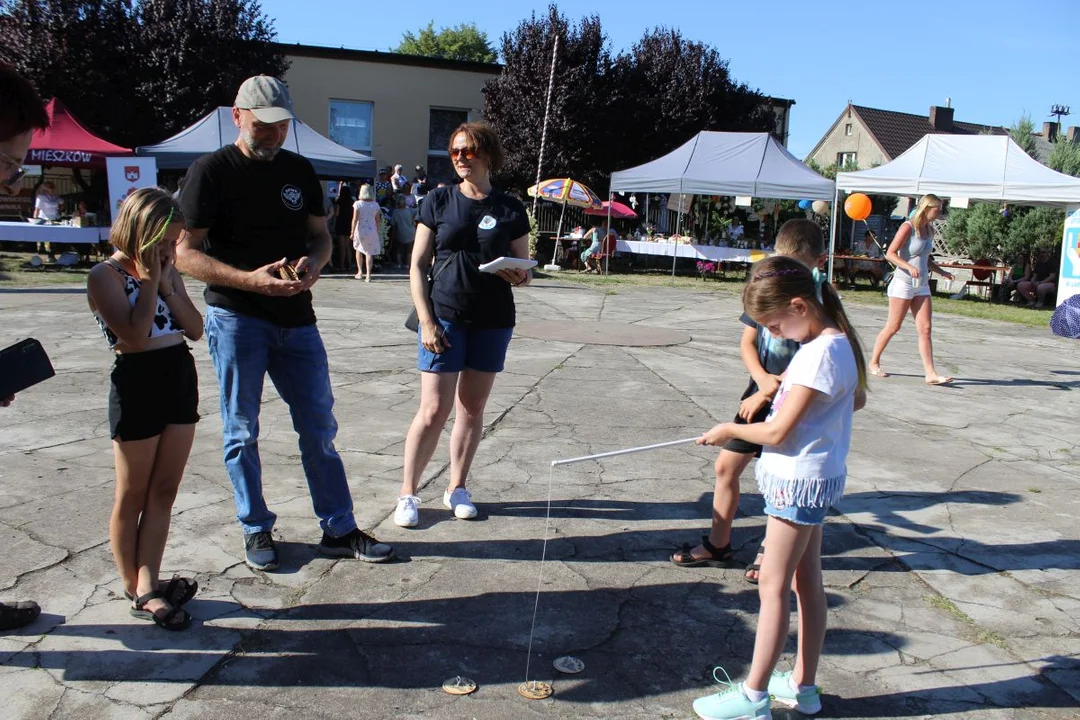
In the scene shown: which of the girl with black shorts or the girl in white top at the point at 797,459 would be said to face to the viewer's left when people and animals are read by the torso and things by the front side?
the girl in white top

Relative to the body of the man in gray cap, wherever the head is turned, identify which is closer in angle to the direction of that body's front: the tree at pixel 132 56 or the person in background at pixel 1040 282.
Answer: the person in background

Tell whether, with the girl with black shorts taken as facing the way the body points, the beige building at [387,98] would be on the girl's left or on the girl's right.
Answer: on the girl's left

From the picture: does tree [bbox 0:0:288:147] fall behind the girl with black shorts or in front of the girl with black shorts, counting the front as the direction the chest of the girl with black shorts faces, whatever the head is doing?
behind

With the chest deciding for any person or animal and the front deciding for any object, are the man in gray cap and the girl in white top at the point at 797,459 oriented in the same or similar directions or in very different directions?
very different directions

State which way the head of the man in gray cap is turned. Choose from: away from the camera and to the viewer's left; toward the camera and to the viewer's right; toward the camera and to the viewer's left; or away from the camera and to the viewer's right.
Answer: toward the camera and to the viewer's right

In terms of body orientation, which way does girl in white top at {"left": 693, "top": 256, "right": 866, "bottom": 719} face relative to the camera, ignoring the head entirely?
to the viewer's left

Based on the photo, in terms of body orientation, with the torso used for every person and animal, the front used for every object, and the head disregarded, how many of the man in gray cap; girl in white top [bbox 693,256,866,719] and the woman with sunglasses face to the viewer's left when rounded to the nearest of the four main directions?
1

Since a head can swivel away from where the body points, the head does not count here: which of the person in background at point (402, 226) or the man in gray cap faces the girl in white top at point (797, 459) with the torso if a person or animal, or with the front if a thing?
the man in gray cap

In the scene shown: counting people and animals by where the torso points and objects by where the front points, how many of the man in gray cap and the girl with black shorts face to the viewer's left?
0

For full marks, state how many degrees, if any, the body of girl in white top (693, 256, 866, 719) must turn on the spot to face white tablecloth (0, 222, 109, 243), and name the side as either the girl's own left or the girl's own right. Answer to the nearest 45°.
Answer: approximately 45° to the girl's own right
